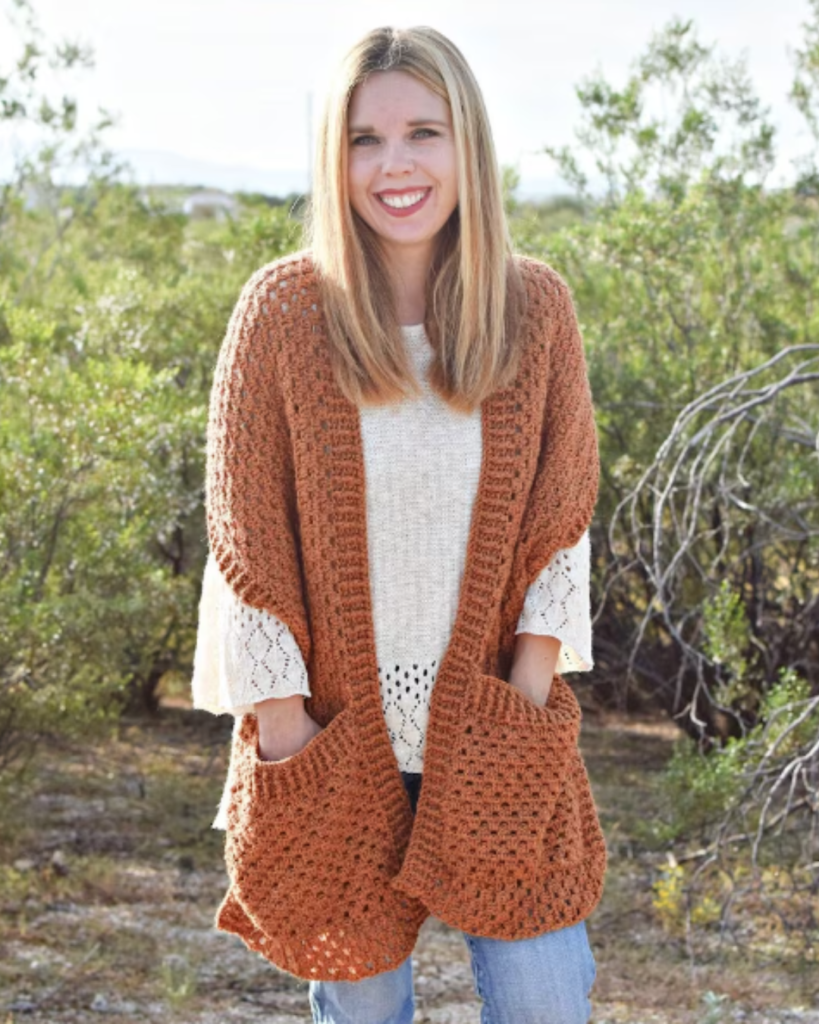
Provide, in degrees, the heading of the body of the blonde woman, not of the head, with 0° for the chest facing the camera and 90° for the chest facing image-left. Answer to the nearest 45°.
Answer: approximately 0°

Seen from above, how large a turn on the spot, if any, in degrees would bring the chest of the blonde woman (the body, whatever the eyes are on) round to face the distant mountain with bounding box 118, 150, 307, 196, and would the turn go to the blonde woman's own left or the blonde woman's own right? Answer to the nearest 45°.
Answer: approximately 180°
